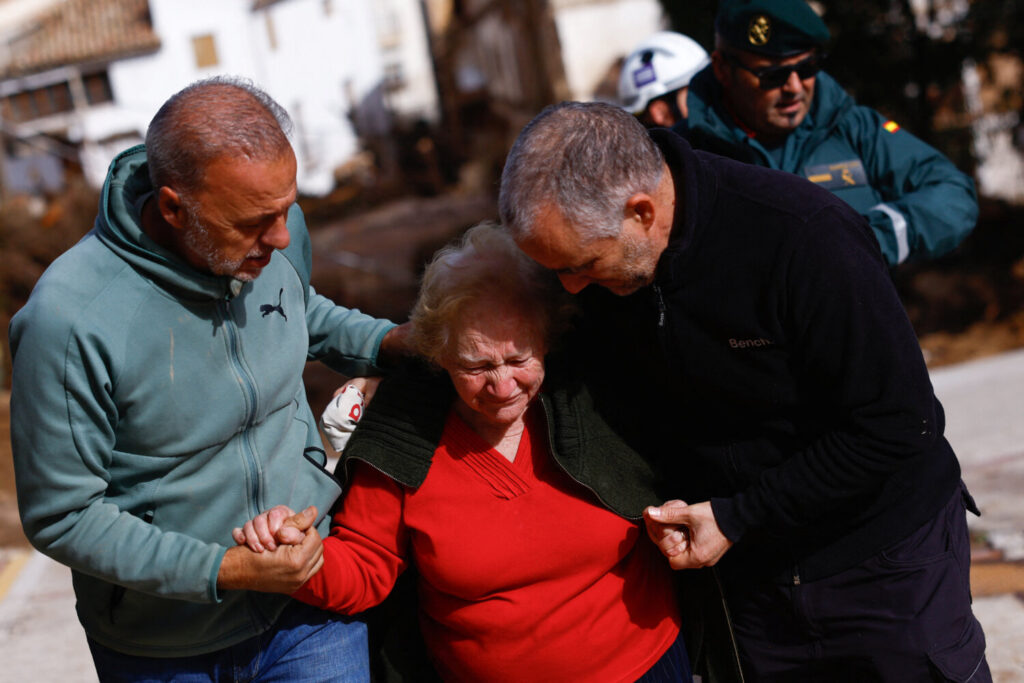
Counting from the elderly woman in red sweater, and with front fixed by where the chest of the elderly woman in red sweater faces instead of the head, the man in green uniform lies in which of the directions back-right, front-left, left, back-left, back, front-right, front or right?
back-left

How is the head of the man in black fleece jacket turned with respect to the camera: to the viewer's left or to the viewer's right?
to the viewer's left

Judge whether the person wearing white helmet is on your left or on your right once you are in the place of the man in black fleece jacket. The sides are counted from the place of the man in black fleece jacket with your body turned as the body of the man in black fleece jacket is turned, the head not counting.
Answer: on your right
